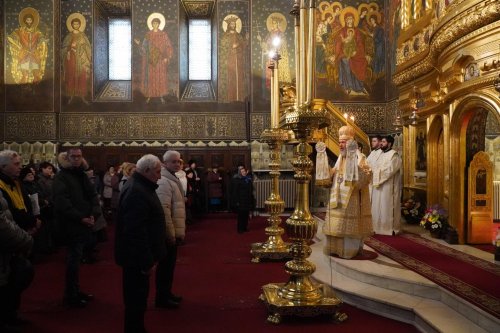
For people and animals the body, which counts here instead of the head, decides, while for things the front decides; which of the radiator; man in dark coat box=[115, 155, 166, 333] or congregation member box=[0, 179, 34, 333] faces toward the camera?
the radiator

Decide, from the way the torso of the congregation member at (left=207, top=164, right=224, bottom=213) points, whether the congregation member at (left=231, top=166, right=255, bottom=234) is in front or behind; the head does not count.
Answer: in front

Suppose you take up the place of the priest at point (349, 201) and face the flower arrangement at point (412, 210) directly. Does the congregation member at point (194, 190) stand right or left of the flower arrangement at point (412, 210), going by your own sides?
left

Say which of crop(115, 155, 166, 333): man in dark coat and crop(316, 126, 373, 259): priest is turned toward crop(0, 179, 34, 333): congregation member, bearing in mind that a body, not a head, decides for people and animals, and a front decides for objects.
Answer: the priest

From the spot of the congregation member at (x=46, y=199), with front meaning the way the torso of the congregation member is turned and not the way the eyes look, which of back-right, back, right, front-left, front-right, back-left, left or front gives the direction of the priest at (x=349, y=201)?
front

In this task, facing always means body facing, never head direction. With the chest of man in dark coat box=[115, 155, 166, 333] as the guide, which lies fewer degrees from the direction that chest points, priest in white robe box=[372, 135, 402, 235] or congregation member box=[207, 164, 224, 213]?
the priest in white robe

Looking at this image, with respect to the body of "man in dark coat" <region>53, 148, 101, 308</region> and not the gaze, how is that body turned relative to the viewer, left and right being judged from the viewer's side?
facing the viewer and to the right of the viewer

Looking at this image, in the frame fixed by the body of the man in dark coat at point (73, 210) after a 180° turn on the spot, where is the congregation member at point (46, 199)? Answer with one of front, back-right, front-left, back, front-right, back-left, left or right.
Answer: front-right

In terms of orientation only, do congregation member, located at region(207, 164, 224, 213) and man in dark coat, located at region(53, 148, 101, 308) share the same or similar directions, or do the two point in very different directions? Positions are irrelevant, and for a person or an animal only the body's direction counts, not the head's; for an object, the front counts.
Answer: same or similar directions

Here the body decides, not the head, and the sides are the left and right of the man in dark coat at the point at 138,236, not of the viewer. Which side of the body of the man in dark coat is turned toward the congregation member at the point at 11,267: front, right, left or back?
back

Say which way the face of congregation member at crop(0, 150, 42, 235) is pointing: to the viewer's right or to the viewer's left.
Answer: to the viewer's right

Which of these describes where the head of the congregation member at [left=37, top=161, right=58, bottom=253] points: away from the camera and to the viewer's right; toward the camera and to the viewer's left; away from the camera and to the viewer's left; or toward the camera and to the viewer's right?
toward the camera and to the viewer's right
